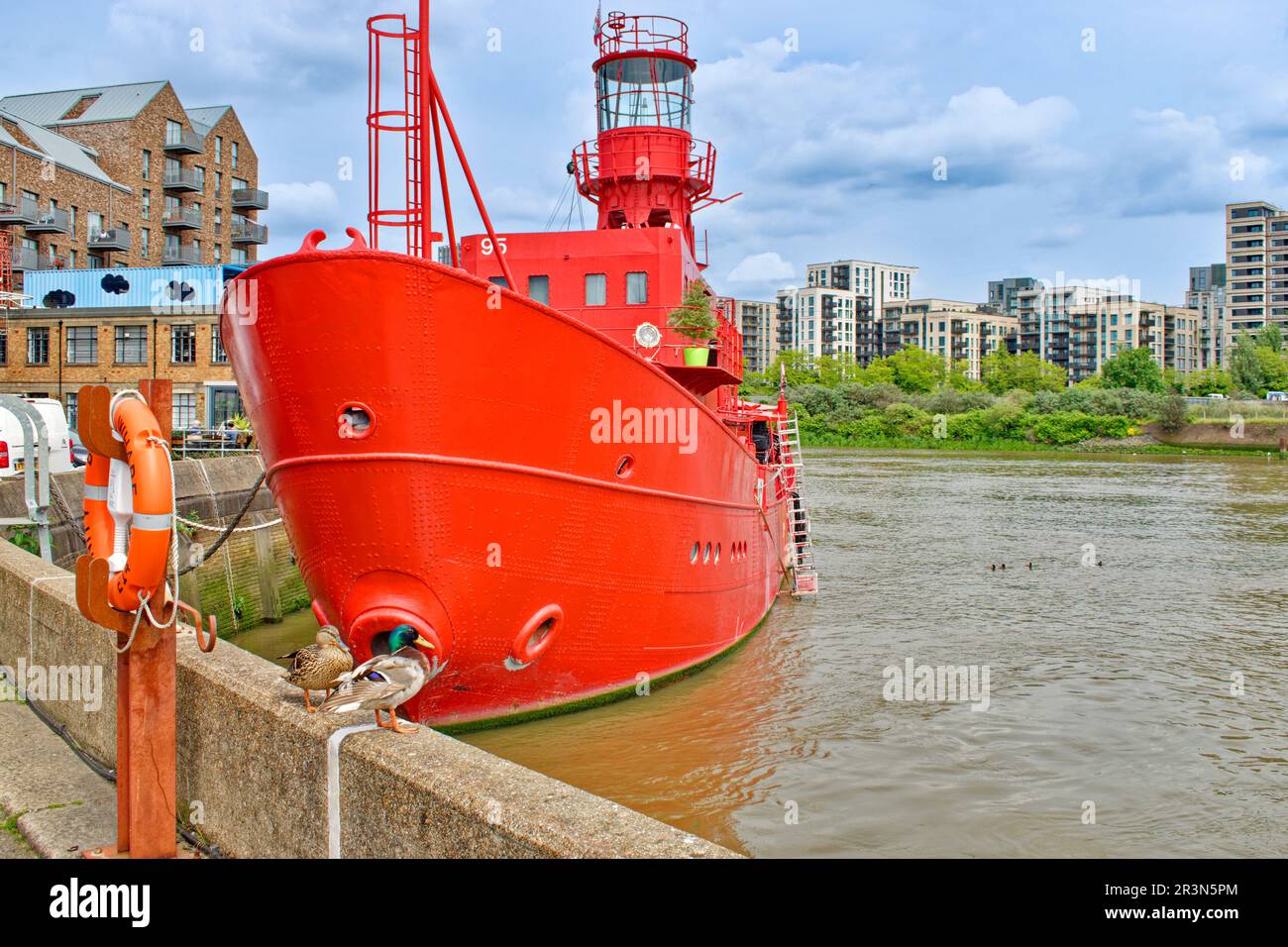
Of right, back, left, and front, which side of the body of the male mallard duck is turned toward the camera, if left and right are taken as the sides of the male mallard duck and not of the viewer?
right

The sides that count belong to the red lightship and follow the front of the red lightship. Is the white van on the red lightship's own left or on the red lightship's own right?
on the red lightship's own right

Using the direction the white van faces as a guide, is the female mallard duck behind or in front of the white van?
behind

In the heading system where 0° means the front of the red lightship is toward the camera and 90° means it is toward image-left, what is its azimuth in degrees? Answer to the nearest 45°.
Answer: approximately 45°

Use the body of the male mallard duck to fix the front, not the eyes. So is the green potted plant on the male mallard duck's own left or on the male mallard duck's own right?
on the male mallard duck's own left

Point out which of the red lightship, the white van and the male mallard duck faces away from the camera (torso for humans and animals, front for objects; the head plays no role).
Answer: the white van

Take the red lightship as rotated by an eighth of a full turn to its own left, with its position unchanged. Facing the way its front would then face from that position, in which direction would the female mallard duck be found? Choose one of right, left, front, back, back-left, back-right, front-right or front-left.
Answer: front

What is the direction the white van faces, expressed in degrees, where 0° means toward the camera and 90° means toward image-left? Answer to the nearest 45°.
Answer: approximately 180°

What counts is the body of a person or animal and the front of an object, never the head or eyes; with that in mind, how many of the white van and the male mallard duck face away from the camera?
1

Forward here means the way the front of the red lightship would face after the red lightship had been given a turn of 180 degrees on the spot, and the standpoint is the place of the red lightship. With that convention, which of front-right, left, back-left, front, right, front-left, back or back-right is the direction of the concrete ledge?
back-right

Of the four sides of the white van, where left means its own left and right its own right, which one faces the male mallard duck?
back
